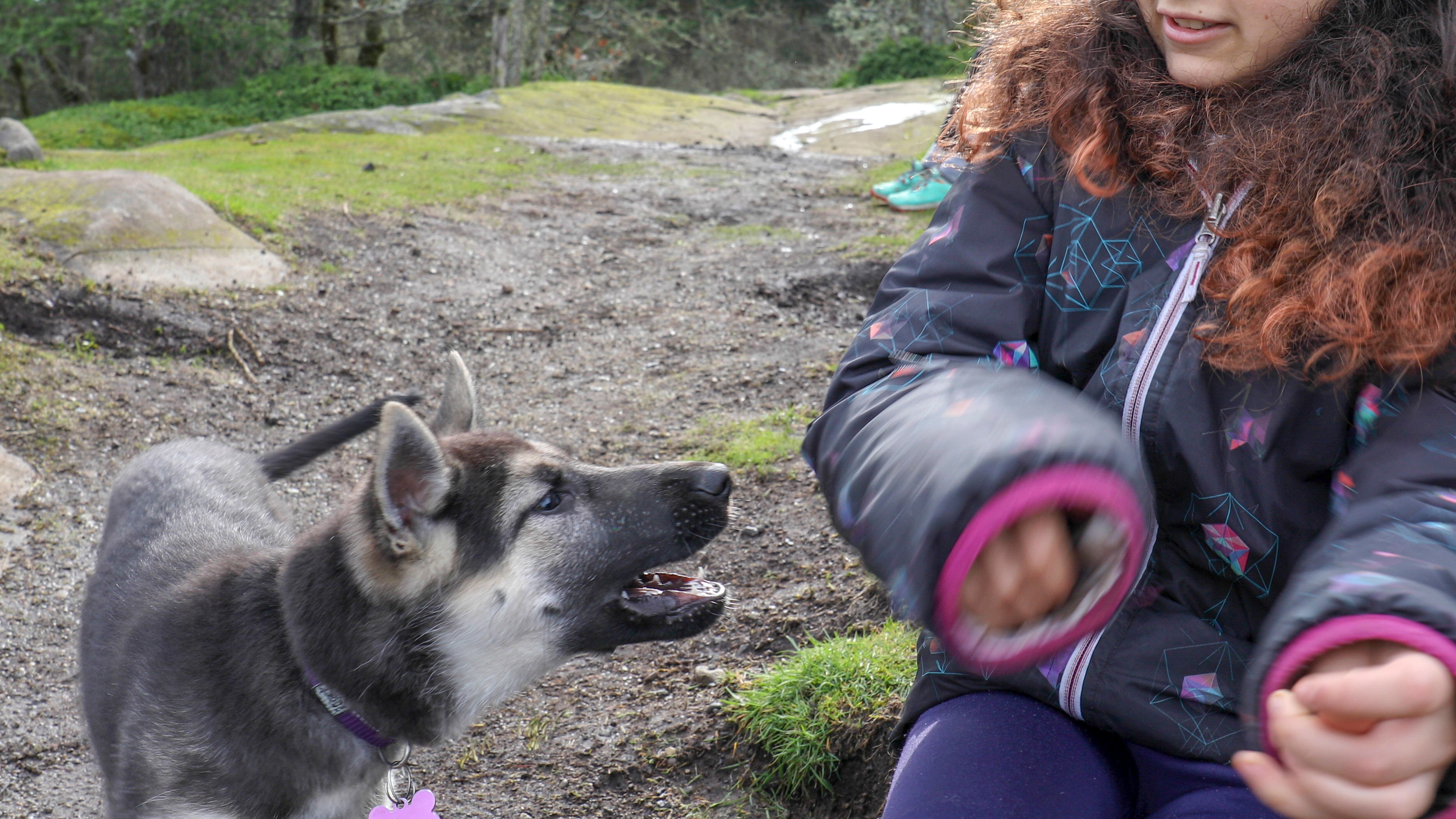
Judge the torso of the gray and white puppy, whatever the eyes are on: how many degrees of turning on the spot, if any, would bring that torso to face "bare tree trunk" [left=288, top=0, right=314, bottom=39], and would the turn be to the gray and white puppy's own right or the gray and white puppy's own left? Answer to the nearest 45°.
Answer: approximately 135° to the gray and white puppy's own left

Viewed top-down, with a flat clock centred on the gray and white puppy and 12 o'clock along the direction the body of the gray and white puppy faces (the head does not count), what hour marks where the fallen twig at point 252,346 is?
The fallen twig is roughly at 7 o'clock from the gray and white puppy.

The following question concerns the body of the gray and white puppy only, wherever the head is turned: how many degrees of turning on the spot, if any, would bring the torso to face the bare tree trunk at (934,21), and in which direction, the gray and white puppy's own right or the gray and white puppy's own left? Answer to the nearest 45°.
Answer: approximately 90° to the gray and white puppy's own left

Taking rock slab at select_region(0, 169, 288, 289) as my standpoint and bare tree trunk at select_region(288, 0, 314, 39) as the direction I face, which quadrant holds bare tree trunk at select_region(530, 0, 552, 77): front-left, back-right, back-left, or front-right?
front-right

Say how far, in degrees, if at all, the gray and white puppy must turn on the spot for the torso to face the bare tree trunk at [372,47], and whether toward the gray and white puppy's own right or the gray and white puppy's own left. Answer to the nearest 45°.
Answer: approximately 135° to the gray and white puppy's own left

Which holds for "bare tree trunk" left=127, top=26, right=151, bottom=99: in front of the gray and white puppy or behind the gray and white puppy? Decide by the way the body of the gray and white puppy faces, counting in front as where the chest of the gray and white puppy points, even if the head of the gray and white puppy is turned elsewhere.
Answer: behind

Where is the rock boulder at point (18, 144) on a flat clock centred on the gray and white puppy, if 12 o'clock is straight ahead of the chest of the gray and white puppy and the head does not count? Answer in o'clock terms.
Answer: The rock boulder is roughly at 7 o'clock from the gray and white puppy.

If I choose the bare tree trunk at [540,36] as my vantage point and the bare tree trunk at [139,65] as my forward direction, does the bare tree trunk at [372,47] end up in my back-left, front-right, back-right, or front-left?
front-right

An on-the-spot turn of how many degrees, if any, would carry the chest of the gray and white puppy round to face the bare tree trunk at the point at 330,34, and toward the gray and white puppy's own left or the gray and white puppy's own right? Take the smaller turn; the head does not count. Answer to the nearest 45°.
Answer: approximately 135° to the gray and white puppy's own left

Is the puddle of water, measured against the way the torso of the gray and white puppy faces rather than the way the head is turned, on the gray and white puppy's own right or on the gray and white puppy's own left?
on the gray and white puppy's own left

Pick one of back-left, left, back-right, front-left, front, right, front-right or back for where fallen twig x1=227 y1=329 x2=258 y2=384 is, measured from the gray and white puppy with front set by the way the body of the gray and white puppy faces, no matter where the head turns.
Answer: back-left

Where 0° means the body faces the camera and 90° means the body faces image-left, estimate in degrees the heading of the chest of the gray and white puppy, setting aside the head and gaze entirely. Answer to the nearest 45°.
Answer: approximately 315°

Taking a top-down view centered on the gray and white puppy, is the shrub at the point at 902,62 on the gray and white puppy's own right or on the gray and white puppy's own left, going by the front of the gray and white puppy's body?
on the gray and white puppy's own left

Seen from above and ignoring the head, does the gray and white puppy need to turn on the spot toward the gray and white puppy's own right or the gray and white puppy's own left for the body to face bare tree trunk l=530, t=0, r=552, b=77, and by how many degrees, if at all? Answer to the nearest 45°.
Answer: approximately 135° to the gray and white puppy's own left
